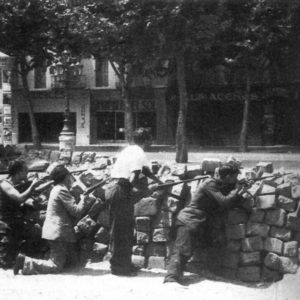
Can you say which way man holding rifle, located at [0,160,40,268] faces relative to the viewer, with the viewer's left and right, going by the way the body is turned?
facing to the right of the viewer

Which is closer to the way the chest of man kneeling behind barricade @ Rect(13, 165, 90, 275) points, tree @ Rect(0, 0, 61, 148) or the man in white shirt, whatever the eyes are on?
the man in white shirt

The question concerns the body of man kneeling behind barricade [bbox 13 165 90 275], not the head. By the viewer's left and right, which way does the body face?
facing to the right of the viewer
